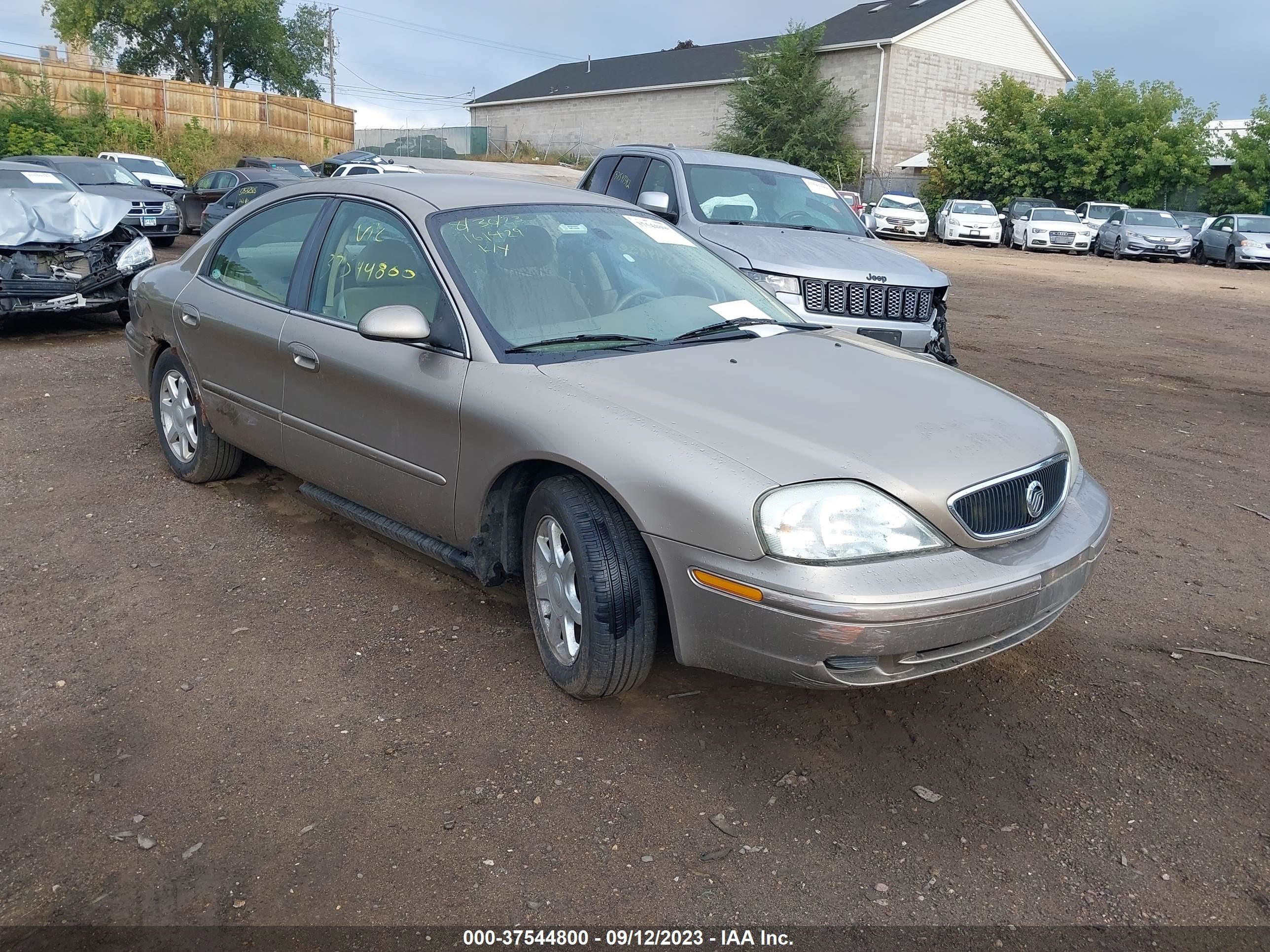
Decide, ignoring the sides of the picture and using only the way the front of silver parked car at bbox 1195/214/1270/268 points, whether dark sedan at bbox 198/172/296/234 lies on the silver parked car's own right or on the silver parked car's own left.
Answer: on the silver parked car's own right

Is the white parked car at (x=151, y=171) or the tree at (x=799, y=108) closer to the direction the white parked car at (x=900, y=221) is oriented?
the white parked car

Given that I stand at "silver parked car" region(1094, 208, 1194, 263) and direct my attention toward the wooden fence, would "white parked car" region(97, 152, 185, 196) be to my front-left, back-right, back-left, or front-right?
front-left

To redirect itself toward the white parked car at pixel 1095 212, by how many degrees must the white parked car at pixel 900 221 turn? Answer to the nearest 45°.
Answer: approximately 90° to its left

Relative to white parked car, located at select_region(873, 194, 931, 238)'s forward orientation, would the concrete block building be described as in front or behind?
behind

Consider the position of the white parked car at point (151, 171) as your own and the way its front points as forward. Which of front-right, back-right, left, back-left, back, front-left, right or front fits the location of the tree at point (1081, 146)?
front-left

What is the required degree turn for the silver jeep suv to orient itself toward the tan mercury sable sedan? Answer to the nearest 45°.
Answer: approximately 45° to its right

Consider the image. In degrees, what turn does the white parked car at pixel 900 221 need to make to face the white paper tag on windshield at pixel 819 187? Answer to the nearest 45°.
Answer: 0° — it already faces it

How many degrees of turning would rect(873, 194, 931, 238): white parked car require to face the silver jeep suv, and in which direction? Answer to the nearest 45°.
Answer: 0° — it already faces it

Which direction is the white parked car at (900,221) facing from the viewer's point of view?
toward the camera

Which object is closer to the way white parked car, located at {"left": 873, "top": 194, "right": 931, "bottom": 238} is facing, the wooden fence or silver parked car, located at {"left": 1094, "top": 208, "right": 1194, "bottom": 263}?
the silver parked car

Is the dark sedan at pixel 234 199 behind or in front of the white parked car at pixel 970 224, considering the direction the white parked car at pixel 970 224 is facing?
in front

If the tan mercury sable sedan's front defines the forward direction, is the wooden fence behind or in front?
behind

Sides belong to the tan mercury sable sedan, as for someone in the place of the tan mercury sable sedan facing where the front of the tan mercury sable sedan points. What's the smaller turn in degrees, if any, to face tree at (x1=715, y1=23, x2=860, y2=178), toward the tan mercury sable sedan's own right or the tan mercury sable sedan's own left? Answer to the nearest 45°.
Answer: approximately 135° to the tan mercury sable sedan's own left

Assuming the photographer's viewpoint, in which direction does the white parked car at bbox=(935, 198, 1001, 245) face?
facing the viewer

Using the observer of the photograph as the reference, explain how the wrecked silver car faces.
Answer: facing the viewer and to the right of the viewer
